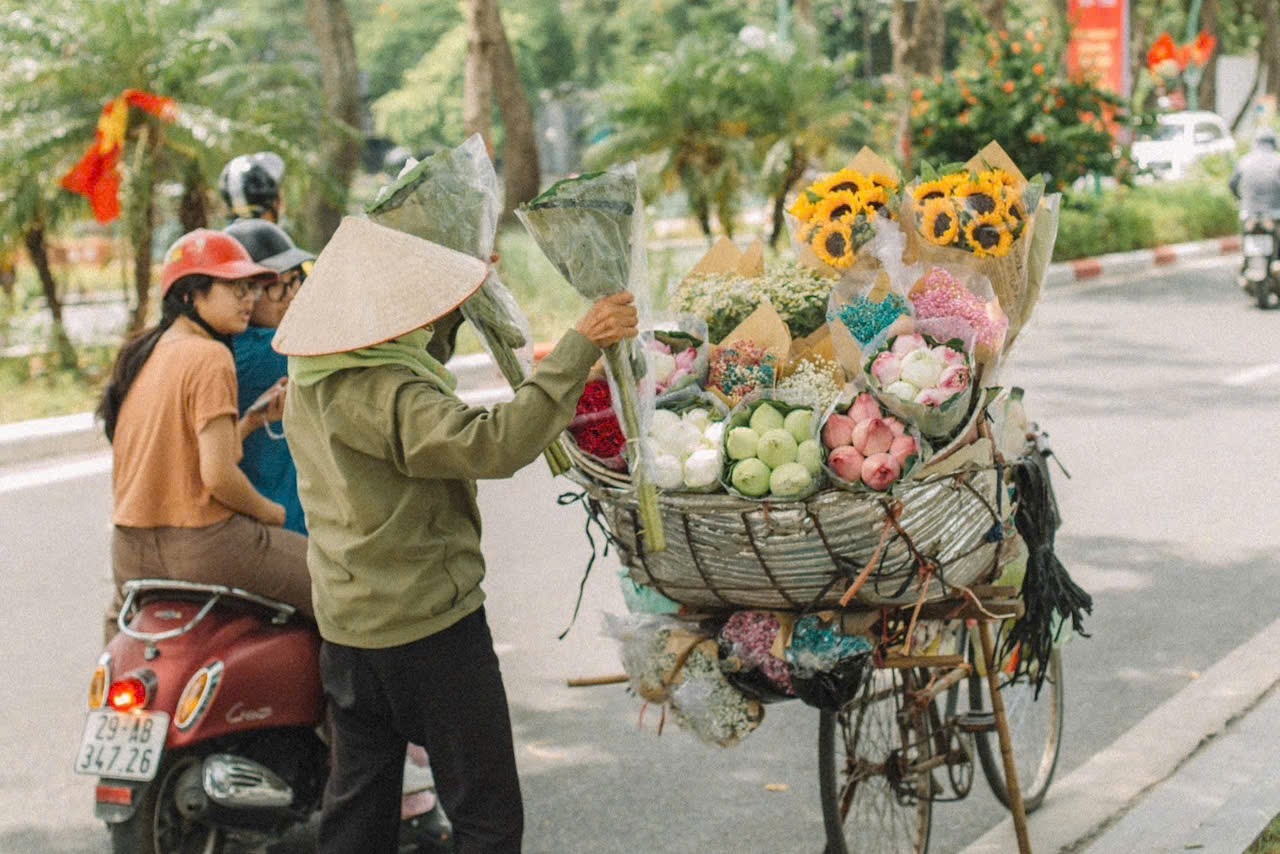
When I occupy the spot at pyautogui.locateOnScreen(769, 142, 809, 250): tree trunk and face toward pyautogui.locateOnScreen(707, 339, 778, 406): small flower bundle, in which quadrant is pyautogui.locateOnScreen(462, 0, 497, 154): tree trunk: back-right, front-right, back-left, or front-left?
front-right

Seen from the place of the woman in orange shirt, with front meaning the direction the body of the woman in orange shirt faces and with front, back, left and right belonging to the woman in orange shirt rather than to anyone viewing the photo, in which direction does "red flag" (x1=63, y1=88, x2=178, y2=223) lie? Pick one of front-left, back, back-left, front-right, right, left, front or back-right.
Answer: front-left

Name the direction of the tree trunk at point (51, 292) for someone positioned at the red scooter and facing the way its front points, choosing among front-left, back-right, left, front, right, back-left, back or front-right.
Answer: front-left

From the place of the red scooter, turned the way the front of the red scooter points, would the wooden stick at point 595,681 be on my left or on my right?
on my right

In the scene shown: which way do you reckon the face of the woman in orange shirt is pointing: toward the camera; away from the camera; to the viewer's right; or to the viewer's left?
to the viewer's right

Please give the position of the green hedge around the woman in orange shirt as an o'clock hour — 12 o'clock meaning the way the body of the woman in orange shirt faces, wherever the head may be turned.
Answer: The green hedge is roughly at 12 o'clock from the woman in orange shirt.

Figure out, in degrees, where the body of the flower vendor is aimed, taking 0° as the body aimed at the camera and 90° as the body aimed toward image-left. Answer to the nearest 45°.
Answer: approximately 225°

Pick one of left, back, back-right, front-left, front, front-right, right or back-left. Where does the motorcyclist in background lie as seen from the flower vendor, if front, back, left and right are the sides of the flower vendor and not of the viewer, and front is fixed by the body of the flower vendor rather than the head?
front

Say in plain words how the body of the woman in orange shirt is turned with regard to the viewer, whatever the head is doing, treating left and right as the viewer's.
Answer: facing away from the viewer and to the right of the viewer

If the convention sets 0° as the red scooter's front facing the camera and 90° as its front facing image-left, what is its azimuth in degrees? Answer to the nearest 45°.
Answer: approximately 225°

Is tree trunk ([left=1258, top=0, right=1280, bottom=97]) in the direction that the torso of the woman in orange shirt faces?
yes
